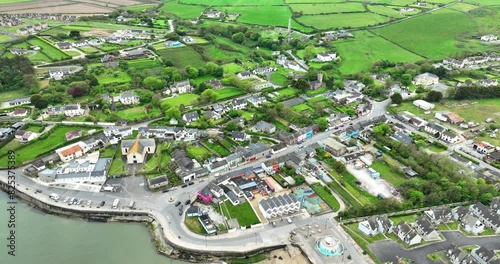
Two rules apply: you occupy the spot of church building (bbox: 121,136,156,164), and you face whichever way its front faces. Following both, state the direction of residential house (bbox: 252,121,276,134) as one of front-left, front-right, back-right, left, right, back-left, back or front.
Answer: left

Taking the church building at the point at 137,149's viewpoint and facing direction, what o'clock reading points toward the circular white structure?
The circular white structure is roughly at 11 o'clock from the church building.

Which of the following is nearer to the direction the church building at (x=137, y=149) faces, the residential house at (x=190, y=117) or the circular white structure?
the circular white structure

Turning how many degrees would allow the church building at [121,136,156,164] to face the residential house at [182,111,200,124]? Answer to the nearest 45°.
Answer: approximately 135° to its left

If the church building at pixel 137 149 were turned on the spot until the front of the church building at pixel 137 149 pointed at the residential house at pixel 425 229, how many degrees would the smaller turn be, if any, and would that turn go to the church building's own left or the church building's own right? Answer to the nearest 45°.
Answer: approximately 45° to the church building's own left

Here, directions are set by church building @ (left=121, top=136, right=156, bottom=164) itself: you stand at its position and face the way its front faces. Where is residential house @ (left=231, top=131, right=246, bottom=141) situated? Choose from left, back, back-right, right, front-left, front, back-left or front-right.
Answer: left

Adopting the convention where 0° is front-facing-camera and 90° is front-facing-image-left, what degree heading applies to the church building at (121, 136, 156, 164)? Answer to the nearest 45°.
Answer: approximately 0°

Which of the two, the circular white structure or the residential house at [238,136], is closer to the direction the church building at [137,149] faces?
the circular white structure
